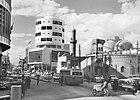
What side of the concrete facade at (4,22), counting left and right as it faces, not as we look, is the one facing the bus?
front

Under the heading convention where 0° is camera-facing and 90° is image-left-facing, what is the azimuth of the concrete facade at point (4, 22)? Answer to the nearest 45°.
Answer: approximately 315°
